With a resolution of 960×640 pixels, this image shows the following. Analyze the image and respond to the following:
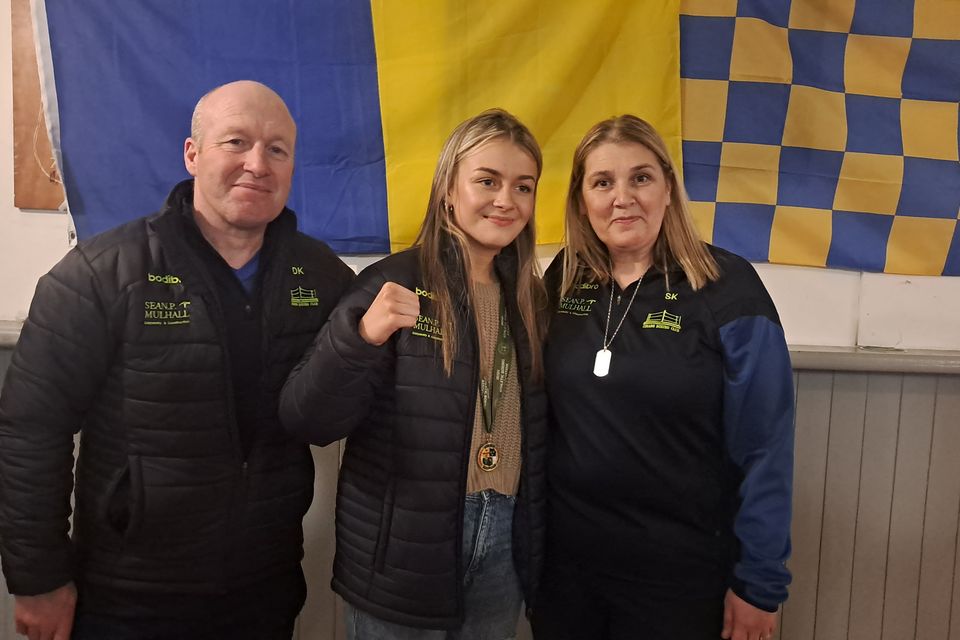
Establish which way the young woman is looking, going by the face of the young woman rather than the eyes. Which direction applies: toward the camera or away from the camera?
toward the camera

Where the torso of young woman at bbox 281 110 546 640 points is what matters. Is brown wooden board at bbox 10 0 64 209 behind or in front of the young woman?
behind

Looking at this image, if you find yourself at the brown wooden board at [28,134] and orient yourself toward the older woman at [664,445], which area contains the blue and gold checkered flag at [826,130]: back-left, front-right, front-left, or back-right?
front-left

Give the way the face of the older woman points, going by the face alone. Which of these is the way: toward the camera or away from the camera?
toward the camera

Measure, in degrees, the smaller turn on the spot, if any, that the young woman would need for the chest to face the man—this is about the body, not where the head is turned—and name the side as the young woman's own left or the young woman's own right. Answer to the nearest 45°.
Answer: approximately 135° to the young woman's own right

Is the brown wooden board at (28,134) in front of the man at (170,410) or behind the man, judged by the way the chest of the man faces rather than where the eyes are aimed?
behind

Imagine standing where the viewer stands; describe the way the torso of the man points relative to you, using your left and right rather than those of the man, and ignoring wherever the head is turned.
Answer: facing the viewer and to the right of the viewer

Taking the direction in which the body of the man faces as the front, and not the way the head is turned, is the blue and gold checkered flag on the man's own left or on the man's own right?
on the man's own left

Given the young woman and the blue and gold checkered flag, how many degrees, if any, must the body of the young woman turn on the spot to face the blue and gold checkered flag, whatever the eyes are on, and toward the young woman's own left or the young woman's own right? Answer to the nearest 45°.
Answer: approximately 90° to the young woman's own left

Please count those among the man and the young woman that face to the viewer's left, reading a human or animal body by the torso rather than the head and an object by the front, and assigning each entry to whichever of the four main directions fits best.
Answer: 0

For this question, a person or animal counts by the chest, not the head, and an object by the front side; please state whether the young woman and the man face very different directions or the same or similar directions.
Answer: same or similar directions
